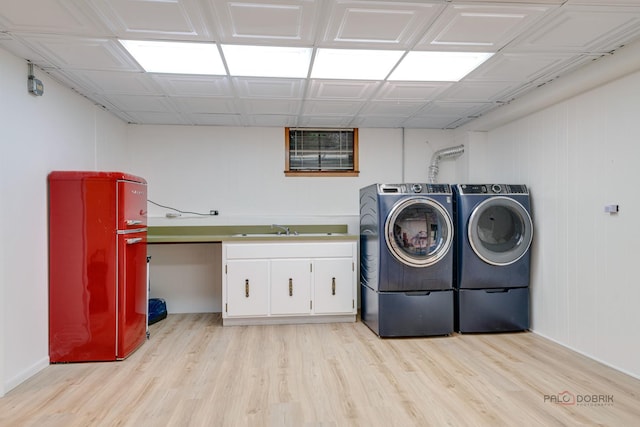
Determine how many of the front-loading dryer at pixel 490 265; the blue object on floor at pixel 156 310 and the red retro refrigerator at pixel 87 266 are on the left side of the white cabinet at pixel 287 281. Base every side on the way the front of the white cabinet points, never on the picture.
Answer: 1

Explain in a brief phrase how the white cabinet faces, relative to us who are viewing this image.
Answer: facing the viewer

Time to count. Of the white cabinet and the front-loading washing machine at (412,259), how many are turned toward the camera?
2

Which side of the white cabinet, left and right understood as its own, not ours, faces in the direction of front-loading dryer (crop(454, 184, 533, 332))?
left

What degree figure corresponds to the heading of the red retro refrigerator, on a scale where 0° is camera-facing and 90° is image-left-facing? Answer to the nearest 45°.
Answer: approximately 315°

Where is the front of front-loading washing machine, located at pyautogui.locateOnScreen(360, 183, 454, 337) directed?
toward the camera

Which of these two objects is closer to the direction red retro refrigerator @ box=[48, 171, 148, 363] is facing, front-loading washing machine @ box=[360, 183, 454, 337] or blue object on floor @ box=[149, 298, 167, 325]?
the front-loading washing machine

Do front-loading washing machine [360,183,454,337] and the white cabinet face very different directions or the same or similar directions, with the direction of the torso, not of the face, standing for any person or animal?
same or similar directions

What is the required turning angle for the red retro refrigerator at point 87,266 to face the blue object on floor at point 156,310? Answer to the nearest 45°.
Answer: approximately 90° to its left

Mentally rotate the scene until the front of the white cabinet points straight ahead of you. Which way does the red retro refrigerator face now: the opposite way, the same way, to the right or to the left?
to the left

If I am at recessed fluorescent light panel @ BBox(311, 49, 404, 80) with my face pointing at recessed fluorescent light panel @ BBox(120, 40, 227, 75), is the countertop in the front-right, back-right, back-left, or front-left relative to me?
front-right

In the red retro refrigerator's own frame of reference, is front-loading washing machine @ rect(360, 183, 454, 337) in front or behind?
in front
